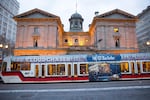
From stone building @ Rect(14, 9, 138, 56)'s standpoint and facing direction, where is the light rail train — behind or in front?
in front

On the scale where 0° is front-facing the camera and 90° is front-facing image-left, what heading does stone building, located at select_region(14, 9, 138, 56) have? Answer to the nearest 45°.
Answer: approximately 0°

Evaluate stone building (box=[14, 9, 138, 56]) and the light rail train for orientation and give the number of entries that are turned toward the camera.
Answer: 1

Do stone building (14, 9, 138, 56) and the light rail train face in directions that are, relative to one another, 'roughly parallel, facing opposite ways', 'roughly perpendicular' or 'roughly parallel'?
roughly perpendicular
